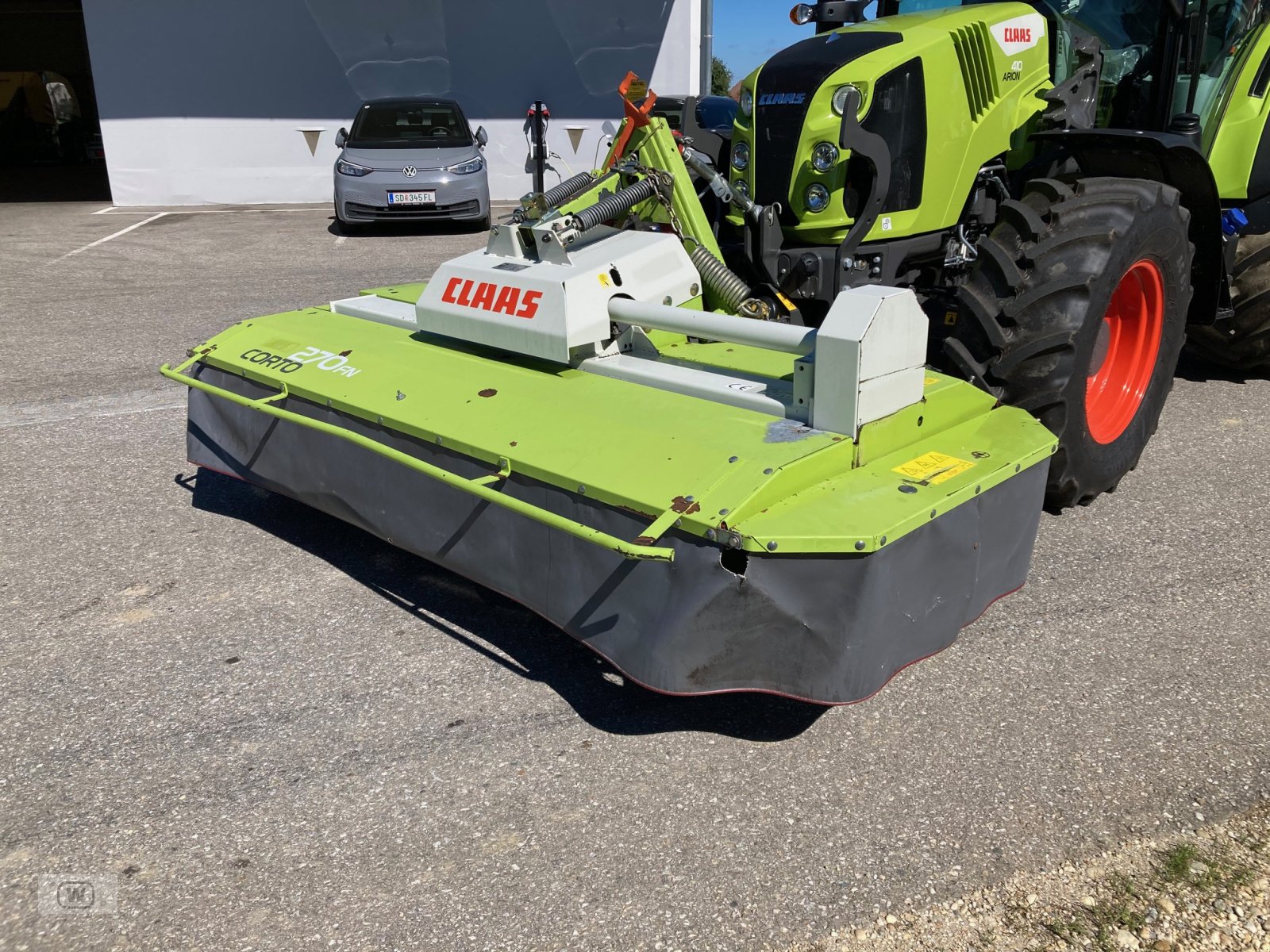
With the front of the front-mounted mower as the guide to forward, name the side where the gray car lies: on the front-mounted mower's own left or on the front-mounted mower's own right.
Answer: on the front-mounted mower's own right

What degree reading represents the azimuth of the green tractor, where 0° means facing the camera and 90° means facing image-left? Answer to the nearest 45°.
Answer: approximately 45°

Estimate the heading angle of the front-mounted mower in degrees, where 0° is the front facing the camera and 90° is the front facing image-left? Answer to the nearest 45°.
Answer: approximately 45°

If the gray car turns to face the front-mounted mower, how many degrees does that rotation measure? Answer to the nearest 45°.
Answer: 0° — it already faces it

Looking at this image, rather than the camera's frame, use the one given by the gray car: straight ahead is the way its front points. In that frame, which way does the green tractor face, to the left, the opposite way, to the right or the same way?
to the right

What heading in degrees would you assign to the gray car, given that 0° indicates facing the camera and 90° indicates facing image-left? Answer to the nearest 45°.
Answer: approximately 0°

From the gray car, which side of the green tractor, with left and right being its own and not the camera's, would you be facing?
right
